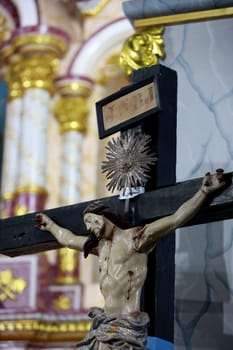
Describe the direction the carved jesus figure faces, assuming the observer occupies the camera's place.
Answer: facing the viewer and to the left of the viewer

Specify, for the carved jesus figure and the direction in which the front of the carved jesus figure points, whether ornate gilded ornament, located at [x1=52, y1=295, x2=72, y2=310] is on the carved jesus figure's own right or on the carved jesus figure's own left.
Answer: on the carved jesus figure's own right

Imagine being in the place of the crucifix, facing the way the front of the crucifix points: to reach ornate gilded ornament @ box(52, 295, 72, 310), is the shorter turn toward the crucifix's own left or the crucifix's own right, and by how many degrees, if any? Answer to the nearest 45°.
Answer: approximately 135° to the crucifix's own right

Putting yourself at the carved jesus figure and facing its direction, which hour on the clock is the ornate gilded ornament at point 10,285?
The ornate gilded ornament is roughly at 4 o'clock from the carved jesus figure.

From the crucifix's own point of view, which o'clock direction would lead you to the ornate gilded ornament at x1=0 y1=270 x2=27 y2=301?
The ornate gilded ornament is roughly at 4 o'clock from the crucifix.
